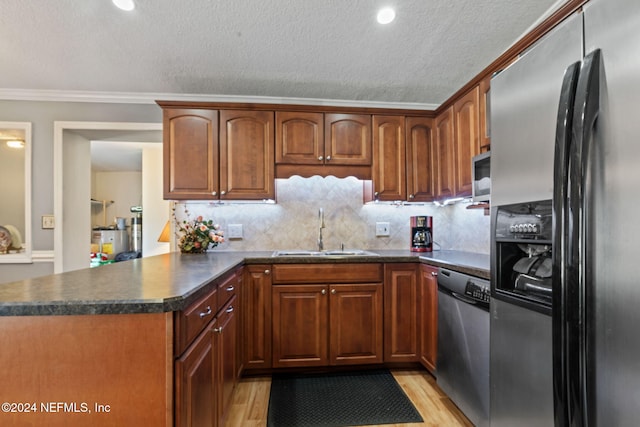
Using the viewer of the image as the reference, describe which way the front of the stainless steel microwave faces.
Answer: facing the viewer and to the left of the viewer

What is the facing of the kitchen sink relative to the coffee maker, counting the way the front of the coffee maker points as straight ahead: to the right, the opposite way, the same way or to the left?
the same way

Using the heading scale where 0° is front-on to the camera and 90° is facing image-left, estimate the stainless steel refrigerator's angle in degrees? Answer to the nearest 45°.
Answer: approximately 45°

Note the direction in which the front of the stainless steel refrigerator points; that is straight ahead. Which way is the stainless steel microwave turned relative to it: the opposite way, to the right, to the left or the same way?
the same way

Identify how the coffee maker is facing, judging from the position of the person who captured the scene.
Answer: facing the viewer

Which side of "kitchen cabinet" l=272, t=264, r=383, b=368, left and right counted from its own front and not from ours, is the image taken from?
front

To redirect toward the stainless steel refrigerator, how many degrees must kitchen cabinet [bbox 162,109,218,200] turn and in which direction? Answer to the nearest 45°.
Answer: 0° — it already faces it

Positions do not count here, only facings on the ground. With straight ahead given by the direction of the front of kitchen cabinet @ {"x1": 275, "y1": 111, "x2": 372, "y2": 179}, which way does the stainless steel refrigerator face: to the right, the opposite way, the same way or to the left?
to the right

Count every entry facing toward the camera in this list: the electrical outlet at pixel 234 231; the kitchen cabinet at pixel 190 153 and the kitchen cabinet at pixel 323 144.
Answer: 3

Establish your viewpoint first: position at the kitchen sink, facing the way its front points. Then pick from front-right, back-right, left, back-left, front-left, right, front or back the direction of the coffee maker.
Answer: left

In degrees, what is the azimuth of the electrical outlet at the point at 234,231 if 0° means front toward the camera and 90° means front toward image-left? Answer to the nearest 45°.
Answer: approximately 0°

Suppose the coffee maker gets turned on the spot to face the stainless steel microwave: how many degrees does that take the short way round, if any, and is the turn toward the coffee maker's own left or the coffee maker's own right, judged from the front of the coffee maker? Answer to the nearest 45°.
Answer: approximately 45° to the coffee maker's own left

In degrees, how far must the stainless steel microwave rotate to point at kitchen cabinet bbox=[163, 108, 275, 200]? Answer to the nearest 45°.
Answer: approximately 45° to its right

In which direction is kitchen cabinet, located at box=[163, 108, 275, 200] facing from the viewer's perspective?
toward the camera

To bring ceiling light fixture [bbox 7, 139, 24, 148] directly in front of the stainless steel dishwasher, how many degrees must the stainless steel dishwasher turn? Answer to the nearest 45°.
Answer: approximately 45° to its right

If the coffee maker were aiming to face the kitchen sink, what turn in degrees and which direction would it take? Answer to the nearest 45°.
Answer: approximately 45° to its right

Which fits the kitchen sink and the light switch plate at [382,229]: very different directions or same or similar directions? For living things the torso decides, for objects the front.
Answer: same or similar directions

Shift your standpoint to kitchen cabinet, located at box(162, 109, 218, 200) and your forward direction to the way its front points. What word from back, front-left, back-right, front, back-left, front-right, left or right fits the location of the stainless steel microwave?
front-left

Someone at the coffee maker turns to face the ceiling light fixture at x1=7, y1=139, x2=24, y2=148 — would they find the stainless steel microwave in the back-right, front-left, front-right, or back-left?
back-left
